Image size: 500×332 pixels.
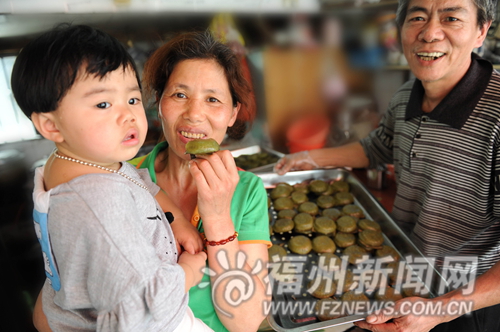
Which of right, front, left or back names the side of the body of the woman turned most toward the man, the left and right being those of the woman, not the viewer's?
left

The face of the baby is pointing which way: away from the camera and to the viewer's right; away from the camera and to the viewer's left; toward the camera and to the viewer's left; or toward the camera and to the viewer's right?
toward the camera and to the viewer's right

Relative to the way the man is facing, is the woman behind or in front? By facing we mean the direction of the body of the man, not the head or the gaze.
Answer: in front

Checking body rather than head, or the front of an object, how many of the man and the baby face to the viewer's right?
1

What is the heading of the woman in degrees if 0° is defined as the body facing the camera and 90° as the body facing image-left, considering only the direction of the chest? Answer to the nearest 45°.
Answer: approximately 0°

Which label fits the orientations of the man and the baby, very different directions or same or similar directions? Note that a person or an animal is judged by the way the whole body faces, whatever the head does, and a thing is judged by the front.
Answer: very different directions

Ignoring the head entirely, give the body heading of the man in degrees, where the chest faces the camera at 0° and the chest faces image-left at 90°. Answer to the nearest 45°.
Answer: approximately 45°

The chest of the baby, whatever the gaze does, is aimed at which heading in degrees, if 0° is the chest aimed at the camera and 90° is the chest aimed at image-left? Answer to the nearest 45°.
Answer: approximately 270°

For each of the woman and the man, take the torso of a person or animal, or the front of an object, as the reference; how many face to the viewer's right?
0

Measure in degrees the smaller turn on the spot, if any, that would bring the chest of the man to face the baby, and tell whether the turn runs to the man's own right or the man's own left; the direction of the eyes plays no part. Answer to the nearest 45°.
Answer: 0° — they already face them
